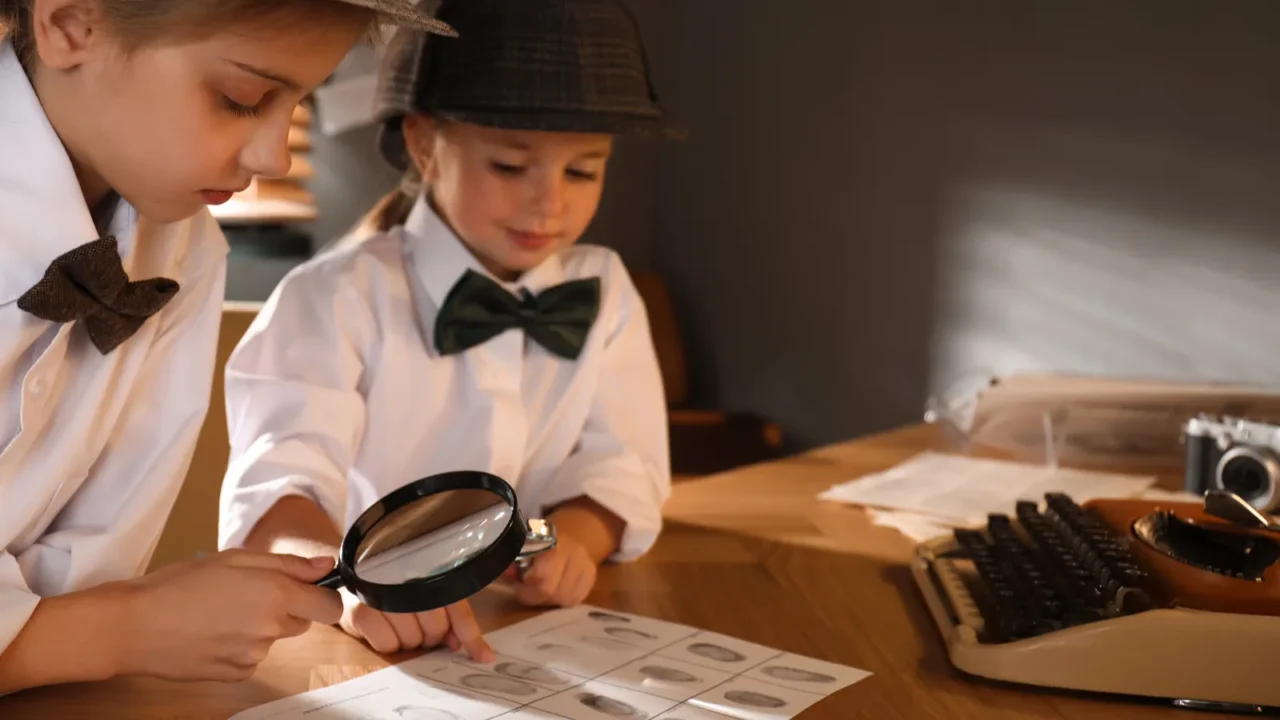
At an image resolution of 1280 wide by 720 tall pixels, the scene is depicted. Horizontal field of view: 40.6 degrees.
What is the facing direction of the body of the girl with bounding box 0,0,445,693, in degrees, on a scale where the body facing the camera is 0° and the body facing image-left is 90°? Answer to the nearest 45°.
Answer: approximately 315°

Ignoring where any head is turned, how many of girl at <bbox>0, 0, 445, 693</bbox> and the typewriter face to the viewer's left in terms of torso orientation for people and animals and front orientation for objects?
1

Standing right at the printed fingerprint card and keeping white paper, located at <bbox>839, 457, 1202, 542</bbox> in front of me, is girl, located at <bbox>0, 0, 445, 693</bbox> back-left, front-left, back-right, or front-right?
back-left

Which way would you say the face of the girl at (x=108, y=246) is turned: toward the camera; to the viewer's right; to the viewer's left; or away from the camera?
to the viewer's right

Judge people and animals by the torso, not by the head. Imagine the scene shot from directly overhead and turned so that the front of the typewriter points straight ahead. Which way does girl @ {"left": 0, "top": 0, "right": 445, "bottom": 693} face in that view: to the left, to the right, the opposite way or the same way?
the opposite way

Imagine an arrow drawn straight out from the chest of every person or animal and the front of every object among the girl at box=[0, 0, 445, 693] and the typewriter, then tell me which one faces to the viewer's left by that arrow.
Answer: the typewriter

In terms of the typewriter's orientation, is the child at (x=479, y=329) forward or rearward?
forward

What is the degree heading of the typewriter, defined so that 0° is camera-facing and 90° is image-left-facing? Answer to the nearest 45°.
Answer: approximately 90°
